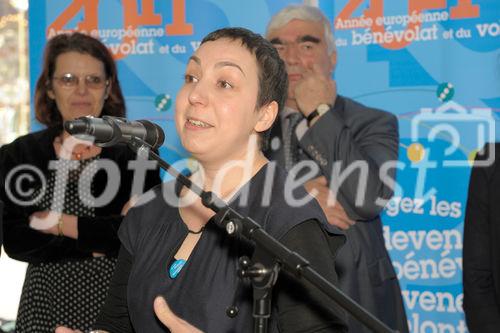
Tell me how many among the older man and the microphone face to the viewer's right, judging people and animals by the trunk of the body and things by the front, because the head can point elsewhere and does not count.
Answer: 1

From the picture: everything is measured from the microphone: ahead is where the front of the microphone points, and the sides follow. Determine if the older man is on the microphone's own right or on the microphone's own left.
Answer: on the microphone's own left

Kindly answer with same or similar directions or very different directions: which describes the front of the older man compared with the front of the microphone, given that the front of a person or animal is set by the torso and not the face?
very different directions

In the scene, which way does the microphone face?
to the viewer's right

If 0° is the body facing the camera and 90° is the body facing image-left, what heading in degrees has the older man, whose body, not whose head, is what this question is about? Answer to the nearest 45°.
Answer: approximately 45°

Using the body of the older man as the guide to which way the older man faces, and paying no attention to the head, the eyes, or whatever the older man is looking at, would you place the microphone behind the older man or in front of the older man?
in front

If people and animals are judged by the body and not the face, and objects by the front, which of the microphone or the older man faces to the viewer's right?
the microphone
